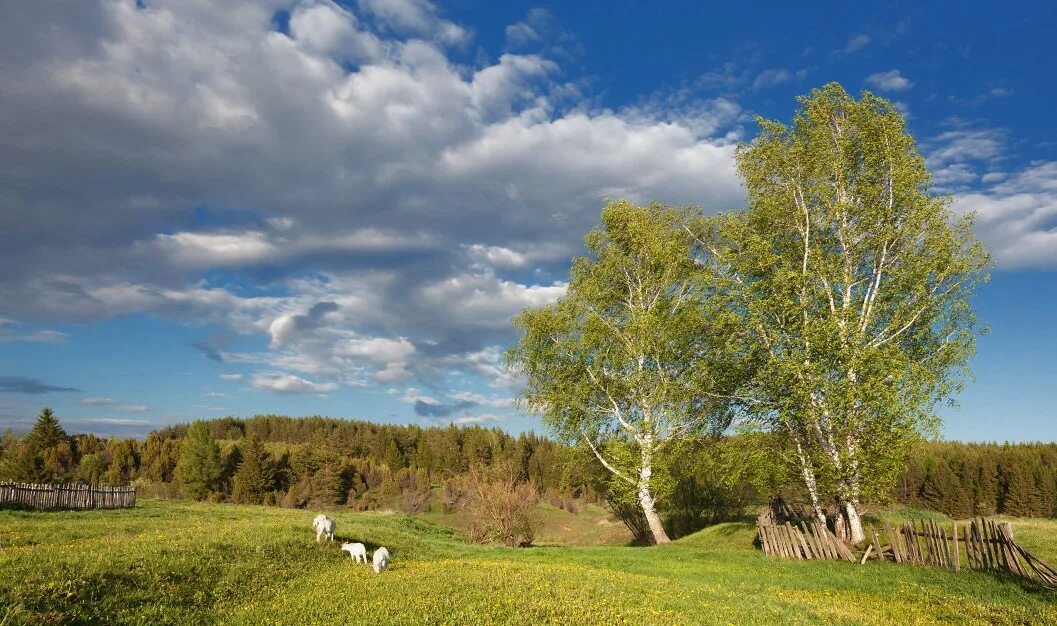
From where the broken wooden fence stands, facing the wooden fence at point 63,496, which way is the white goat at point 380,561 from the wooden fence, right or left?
left

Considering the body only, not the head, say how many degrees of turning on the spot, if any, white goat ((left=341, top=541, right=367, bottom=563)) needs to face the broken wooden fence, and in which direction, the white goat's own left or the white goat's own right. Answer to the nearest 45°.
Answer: approximately 180°

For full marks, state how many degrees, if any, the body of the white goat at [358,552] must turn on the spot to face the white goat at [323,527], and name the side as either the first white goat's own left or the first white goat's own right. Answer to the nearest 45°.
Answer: approximately 45° to the first white goat's own right

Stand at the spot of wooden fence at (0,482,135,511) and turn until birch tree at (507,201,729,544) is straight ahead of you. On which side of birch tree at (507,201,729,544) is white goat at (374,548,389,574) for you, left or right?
right

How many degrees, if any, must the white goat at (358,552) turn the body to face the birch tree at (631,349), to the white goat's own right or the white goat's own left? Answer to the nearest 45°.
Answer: approximately 135° to the white goat's own right

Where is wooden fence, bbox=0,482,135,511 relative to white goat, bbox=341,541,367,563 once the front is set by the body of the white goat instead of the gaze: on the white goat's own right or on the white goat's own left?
on the white goat's own right

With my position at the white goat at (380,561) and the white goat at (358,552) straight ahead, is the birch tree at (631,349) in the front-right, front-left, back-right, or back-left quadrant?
front-right

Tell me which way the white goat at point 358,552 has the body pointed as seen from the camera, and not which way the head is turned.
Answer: to the viewer's left

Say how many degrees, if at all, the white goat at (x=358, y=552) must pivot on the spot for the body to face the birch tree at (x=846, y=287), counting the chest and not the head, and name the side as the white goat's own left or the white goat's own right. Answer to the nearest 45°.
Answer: approximately 180°

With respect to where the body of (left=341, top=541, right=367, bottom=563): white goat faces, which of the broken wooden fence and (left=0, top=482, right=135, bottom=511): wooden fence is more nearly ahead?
the wooden fence
